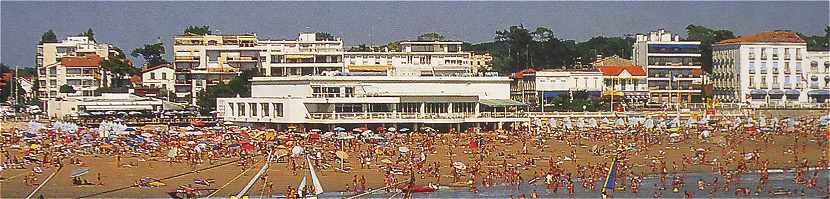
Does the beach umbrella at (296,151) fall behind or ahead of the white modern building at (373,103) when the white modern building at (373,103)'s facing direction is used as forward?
ahead

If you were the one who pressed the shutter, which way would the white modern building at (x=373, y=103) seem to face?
facing the viewer
